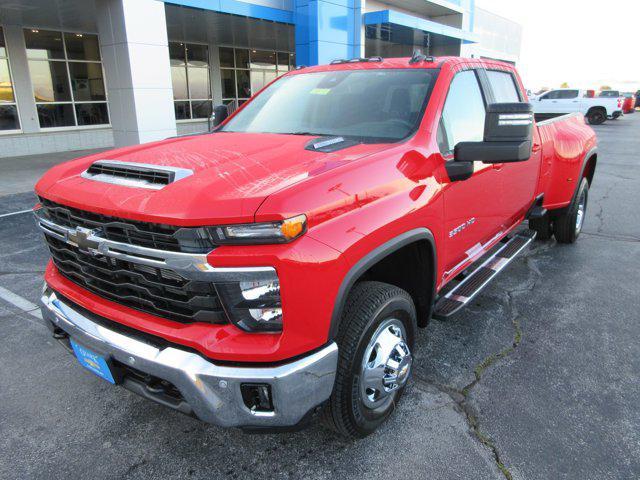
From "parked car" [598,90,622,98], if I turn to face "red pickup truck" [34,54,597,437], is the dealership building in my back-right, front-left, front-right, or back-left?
front-right

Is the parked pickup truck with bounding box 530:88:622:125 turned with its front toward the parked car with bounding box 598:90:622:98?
no

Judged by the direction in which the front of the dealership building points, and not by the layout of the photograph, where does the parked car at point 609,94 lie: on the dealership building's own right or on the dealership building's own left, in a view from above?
on the dealership building's own left

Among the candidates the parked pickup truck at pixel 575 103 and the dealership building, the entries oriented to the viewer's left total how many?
1

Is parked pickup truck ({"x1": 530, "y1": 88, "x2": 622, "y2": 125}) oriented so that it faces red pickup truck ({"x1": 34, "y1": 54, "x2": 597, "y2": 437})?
no

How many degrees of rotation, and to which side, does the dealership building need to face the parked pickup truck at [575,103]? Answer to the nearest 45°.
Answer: approximately 90° to its left

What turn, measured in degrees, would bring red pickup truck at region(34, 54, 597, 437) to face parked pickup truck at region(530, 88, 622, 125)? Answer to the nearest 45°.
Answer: approximately 180°

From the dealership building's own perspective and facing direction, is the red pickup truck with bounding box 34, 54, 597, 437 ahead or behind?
ahead

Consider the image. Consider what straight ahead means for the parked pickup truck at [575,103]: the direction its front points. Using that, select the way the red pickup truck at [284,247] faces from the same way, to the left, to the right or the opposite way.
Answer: to the left

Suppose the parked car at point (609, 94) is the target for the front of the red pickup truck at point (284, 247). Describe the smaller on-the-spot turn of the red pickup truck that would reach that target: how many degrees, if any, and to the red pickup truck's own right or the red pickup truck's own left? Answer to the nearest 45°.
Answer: approximately 180°

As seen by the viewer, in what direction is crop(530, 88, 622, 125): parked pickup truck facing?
to the viewer's left

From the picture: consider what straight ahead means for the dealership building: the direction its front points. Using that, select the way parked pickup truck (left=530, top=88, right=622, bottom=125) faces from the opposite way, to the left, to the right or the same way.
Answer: the opposite way

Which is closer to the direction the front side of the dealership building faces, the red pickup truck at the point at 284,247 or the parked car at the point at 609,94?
the red pickup truck

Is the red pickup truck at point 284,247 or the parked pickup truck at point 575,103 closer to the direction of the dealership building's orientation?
the red pickup truck

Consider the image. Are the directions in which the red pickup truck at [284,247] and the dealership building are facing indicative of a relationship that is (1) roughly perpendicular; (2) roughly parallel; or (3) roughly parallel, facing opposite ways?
roughly perpendicular
